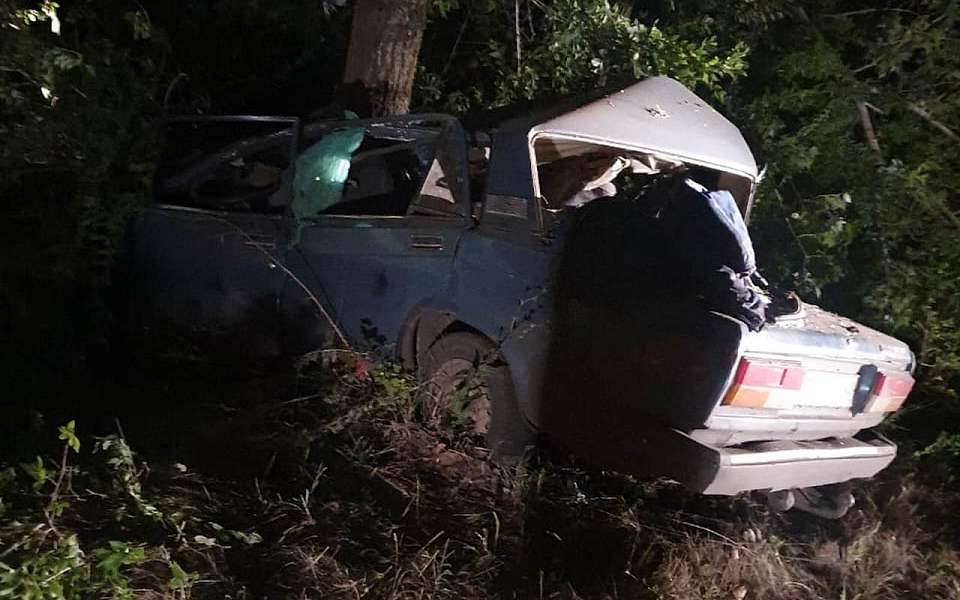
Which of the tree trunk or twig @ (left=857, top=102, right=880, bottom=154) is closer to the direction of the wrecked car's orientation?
the tree trunk

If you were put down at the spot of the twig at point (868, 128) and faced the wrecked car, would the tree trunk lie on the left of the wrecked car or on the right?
right

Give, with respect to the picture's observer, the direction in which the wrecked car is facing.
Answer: facing away from the viewer and to the left of the viewer

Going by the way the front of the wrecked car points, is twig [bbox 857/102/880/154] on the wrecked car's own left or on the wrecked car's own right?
on the wrecked car's own right
